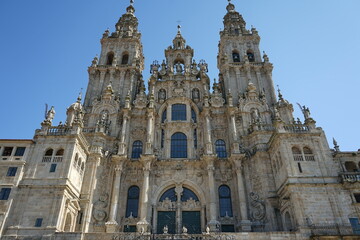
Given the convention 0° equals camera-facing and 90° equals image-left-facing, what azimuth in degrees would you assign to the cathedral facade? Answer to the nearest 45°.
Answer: approximately 0°
